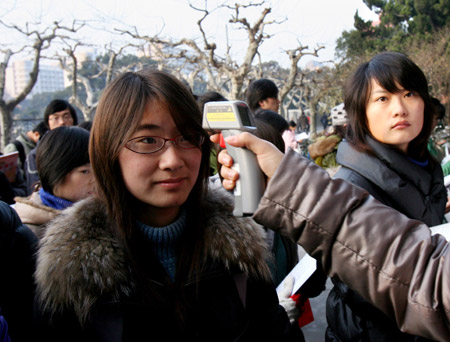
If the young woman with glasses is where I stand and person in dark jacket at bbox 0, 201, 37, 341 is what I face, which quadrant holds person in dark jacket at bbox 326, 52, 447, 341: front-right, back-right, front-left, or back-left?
back-right

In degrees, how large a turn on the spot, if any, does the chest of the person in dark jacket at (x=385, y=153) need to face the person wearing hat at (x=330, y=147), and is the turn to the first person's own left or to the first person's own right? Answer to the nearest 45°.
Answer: approximately 135° to the first person's own left

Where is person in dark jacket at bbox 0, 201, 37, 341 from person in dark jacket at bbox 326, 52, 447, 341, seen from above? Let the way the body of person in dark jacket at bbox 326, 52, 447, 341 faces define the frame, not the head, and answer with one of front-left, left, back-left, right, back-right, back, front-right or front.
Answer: right

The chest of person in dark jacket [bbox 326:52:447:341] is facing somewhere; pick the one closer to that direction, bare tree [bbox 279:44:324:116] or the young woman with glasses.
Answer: the young woman with glasses

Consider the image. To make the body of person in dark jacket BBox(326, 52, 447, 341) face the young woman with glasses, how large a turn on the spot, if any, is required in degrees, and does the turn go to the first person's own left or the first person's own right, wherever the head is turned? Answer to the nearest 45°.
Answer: approximately 90° to the first person's own right

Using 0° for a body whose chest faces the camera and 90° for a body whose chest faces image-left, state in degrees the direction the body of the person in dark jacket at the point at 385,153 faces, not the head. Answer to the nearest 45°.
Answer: approximately 315°

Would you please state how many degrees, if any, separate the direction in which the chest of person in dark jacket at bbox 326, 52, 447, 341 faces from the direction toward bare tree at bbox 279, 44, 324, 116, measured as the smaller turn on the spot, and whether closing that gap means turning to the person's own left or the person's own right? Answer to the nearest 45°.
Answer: approximately 135° to the person's own left
